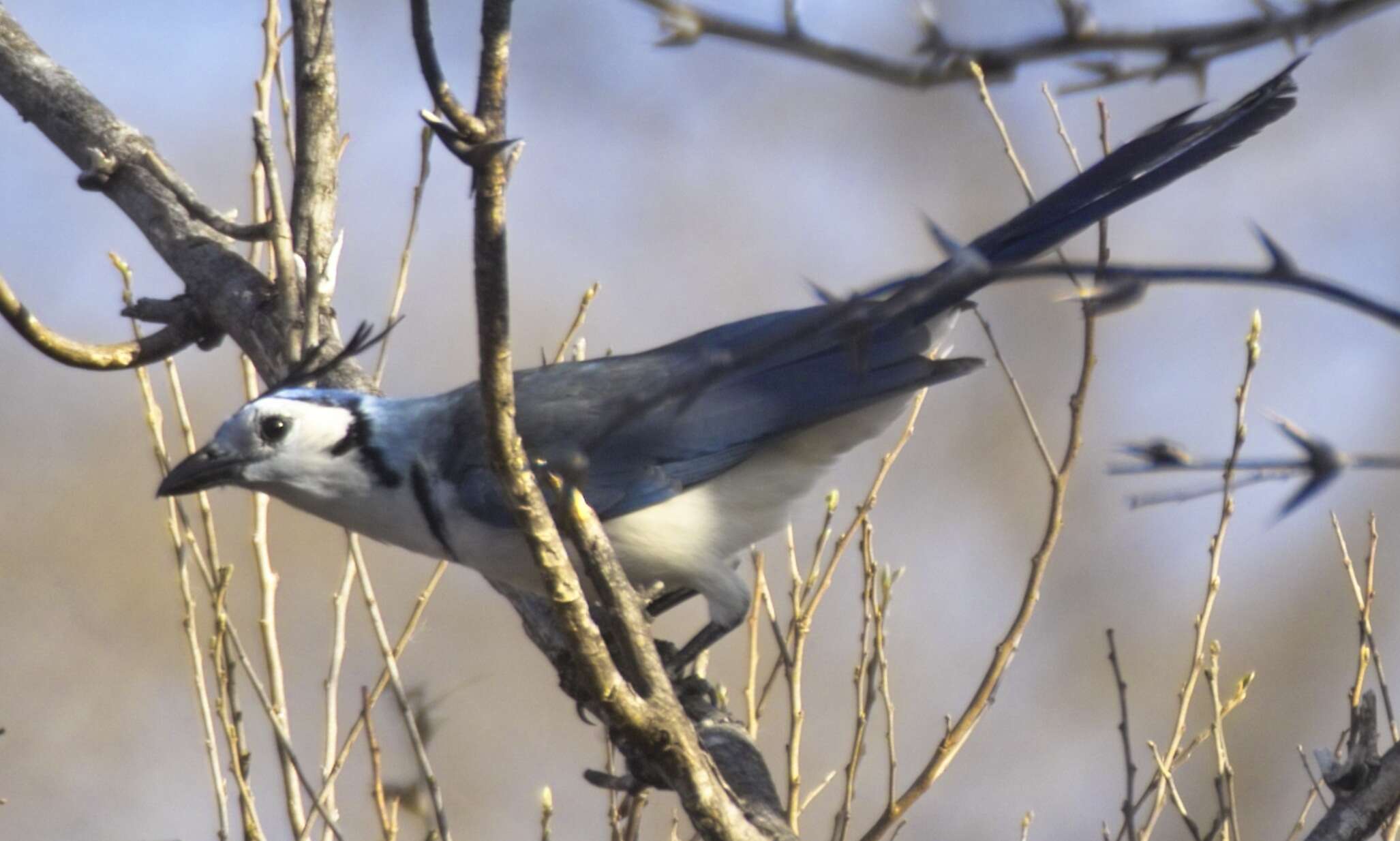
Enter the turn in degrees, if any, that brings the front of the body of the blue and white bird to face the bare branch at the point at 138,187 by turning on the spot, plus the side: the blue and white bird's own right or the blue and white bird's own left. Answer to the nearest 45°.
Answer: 0° — it already faces it

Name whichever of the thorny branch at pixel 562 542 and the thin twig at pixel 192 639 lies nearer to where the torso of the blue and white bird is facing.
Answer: the thin twig

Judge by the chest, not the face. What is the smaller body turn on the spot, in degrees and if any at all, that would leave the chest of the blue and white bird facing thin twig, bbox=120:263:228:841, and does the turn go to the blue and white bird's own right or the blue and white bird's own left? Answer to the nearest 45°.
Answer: approximately 45° to the blue and white bird's own left

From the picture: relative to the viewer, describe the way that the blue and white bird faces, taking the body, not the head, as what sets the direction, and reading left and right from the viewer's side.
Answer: facing to the left of the viewer

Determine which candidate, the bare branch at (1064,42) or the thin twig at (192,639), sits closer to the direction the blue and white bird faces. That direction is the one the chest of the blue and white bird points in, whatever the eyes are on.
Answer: the thin twig

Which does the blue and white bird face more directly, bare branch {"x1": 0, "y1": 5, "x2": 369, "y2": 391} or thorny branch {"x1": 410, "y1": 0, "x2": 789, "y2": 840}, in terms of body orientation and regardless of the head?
the bare branch
